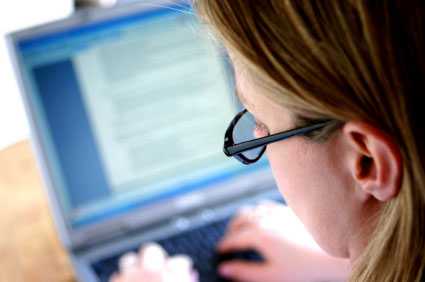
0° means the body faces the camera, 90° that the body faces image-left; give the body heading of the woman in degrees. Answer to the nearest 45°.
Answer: approximately 135°

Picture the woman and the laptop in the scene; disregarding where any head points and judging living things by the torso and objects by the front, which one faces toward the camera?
the laptop

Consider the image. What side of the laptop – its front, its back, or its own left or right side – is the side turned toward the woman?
front

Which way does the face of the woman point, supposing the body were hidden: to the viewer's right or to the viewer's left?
to the viewer's left

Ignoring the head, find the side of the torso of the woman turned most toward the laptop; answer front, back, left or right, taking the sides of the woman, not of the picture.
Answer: front

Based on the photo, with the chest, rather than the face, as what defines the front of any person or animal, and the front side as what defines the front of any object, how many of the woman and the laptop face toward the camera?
1

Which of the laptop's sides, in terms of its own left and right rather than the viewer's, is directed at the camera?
front

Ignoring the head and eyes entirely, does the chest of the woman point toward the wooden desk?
yes
